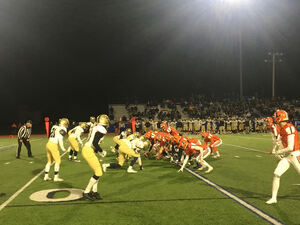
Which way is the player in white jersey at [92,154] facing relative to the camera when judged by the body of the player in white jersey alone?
to the viewer's right

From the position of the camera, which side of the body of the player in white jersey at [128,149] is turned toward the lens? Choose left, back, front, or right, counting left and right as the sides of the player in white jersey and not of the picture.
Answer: right

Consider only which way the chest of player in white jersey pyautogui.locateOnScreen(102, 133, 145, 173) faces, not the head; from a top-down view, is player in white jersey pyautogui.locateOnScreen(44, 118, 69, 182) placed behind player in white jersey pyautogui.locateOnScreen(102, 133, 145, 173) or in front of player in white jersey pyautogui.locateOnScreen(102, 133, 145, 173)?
behind

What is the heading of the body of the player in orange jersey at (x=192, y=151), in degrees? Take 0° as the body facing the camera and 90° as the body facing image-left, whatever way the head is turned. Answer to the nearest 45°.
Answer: approximately 90°

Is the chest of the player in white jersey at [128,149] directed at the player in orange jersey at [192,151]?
yes

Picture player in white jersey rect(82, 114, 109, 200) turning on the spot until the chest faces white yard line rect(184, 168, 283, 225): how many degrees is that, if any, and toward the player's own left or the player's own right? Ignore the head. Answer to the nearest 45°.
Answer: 0° — they already face it

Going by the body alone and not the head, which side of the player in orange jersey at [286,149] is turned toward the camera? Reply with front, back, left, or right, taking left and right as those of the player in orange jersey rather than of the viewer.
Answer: left

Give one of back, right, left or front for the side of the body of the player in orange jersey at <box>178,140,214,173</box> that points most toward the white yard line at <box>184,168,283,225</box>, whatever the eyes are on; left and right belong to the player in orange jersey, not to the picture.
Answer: left

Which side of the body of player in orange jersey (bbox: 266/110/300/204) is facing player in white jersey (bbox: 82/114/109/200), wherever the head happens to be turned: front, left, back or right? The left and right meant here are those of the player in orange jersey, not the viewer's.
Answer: front
